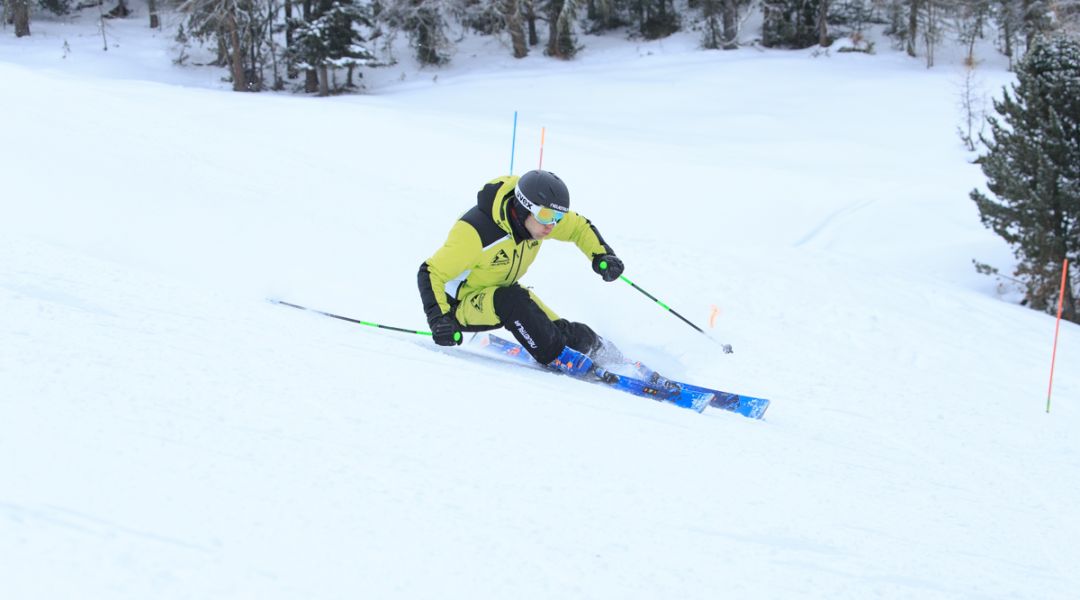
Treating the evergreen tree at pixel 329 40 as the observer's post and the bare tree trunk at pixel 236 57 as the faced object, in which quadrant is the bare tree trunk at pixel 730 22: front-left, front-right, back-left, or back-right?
back-right

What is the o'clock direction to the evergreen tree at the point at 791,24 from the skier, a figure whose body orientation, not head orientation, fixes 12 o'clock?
The evergreen tree is roughly at 8 o'clock from the skier.

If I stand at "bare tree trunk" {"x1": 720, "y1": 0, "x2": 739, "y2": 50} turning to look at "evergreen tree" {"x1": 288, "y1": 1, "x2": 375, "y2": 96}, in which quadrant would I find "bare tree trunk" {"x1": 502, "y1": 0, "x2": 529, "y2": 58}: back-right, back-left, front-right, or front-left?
front-right

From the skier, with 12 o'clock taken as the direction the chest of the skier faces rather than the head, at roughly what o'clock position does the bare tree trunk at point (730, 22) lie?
The bare tree trunk is roughly at 8 o'clock from the skier.

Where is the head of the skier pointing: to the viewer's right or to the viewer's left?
to the viewer's right

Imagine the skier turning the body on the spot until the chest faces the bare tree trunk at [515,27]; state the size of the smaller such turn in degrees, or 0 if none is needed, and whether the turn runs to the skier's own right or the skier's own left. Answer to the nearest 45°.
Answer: approximately 135° to the skier's own left

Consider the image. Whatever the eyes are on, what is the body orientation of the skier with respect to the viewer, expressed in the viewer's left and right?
facing the viewer and to the right of the viewer

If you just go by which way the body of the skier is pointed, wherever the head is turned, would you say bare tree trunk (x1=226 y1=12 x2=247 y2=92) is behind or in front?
behind

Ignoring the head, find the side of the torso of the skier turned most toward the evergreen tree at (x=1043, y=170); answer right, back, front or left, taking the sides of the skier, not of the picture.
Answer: left

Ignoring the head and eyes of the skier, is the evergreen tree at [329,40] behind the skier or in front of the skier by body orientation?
behind
